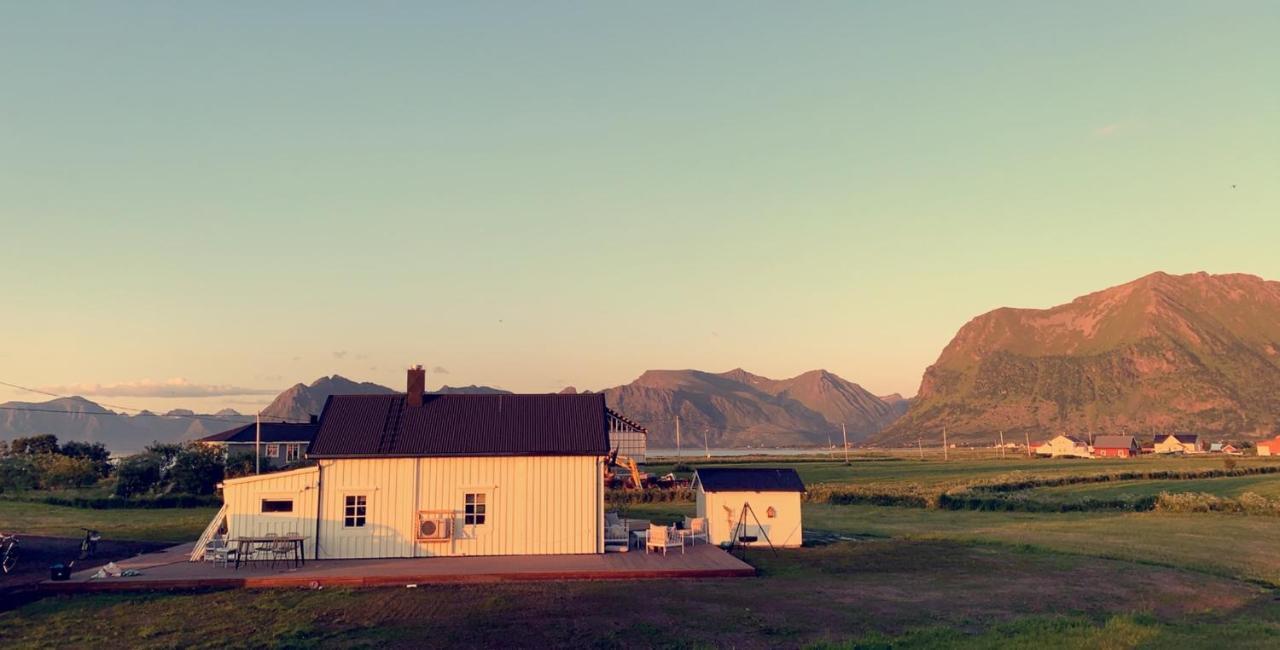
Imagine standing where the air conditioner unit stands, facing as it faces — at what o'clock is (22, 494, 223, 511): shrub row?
The shrub row is roughly at 5 o'clock from the air conditioner unit.

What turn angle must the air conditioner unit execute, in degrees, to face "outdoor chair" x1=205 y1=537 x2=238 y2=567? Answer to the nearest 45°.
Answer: approximately 90° to its right

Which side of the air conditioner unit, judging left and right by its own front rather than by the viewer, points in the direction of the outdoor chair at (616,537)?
left

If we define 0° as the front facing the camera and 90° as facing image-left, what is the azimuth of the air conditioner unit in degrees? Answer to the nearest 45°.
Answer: approximately 0°

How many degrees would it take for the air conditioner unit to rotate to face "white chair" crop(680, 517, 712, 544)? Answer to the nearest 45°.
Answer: approximately 90° to its left

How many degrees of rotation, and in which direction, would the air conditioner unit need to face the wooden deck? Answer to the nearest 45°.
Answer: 0° — it already faces it

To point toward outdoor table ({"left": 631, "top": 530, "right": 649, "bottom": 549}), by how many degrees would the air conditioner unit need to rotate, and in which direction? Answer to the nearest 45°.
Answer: approximately 90° to its left

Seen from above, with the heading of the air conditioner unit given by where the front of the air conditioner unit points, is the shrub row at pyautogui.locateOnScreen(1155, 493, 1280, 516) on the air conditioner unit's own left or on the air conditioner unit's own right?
on the air conditioner unit's own left

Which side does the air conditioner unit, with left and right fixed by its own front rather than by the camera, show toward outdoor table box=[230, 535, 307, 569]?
right

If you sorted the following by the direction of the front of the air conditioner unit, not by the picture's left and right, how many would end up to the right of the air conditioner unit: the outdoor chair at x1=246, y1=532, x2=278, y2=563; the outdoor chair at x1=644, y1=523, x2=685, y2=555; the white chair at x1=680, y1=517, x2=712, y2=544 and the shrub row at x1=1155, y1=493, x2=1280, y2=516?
1

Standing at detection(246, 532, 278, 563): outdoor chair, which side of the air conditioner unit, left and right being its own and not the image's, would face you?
right

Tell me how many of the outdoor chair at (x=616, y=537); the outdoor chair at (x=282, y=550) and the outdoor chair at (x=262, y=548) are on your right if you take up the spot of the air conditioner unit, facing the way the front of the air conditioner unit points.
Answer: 2
